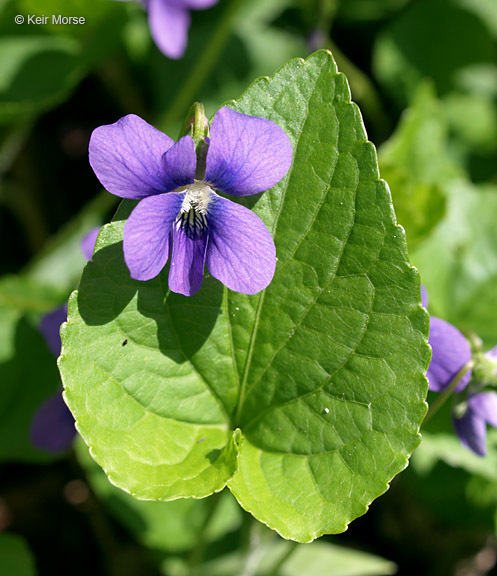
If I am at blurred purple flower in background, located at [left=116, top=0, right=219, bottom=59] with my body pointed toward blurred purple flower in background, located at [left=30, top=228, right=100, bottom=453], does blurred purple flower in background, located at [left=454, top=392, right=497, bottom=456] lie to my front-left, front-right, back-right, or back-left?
front-left

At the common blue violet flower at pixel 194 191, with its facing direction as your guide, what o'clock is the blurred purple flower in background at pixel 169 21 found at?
The blurred purple flower in background is roughly at 6 o'clock from the common blue violet flower.

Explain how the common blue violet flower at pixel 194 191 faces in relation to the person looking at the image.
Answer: facing the viewer
